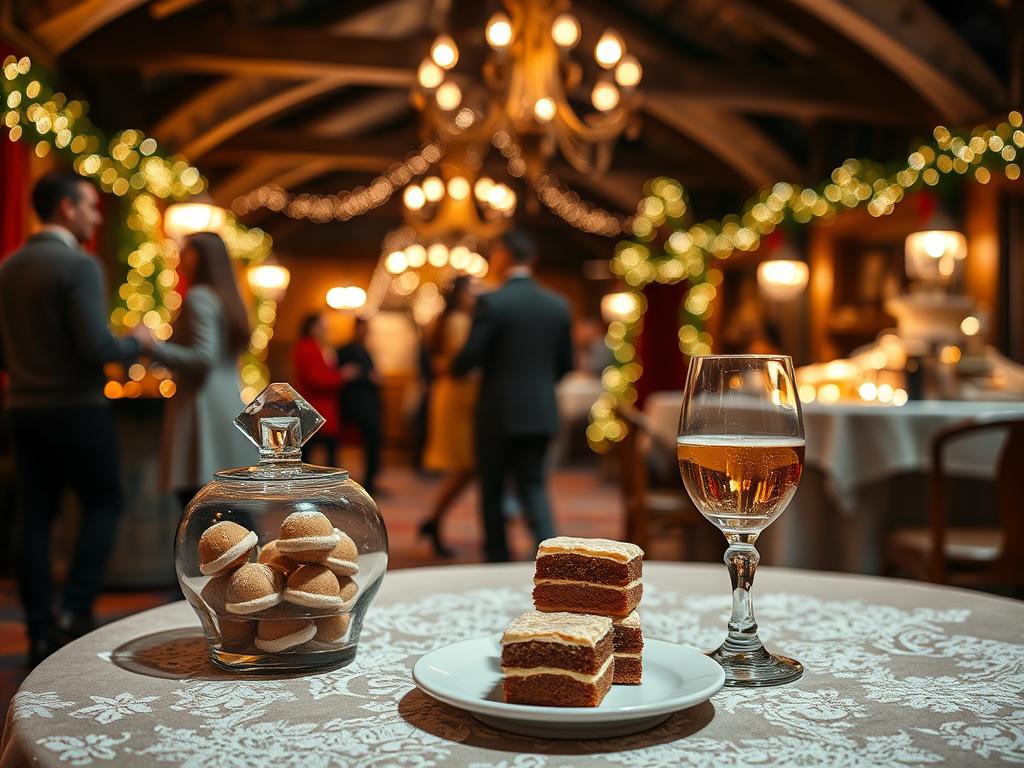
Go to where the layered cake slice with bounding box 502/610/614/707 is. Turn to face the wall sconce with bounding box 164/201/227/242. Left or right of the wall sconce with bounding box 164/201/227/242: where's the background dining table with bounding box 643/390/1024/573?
right

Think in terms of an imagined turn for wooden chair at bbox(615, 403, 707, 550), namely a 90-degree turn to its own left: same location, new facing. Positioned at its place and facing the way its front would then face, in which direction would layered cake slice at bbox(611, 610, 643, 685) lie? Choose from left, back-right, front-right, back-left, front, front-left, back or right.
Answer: back

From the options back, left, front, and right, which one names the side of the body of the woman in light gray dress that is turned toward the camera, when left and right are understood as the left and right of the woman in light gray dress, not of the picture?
left

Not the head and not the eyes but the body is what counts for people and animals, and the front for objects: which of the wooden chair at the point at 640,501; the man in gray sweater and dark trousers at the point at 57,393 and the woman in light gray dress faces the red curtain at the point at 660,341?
the man in gray sweater and dark trousers

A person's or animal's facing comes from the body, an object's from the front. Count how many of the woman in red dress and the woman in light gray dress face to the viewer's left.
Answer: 1

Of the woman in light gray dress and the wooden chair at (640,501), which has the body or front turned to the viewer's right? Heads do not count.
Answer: the wooden chair

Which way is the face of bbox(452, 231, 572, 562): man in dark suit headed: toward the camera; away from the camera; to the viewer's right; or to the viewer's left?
away from the camera

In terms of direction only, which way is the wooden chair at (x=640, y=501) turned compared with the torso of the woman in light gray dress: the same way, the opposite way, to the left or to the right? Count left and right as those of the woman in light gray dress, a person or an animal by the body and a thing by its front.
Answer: the opposite way

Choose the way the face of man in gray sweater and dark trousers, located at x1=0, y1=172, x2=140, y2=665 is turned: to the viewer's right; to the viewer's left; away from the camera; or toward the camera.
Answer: to the viewer's right

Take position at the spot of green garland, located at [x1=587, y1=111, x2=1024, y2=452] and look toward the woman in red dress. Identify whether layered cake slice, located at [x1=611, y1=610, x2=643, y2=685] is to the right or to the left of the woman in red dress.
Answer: left

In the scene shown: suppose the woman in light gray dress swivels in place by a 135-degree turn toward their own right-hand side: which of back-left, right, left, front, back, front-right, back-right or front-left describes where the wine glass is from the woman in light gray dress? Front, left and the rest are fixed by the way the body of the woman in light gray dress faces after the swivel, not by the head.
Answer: back-right

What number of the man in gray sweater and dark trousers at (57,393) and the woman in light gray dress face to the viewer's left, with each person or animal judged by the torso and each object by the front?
1

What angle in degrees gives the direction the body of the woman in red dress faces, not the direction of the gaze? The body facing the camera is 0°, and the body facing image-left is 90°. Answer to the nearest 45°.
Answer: approximately 270°

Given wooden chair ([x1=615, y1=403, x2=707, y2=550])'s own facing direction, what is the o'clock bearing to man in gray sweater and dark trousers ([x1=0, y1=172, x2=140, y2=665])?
The man in gray sweater and dark trousers is roughly at 5 o'clock from the wooden chair.
